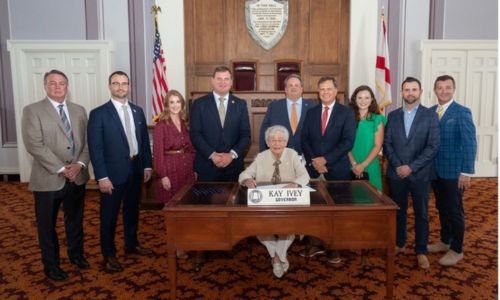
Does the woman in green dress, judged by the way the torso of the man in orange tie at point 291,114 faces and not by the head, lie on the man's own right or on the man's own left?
on the man's own left

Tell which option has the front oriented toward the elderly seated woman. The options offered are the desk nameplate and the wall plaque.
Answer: the wall plaque

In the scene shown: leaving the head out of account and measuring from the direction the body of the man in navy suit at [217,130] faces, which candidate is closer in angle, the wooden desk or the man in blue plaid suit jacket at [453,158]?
the wooden desk

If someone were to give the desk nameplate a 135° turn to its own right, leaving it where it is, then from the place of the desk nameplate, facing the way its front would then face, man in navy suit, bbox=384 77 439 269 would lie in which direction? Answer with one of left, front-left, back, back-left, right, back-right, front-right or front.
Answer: right

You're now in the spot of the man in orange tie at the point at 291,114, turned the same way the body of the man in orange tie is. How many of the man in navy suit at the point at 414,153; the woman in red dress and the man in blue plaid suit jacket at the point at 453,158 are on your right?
1

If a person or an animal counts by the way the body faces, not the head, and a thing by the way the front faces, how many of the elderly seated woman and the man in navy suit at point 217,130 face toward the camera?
2

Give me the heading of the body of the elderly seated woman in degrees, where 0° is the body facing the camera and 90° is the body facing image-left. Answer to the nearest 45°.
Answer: approximately 0°

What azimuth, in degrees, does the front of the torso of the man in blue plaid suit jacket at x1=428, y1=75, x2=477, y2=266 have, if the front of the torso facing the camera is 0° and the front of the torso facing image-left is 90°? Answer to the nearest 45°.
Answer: approximately 45°

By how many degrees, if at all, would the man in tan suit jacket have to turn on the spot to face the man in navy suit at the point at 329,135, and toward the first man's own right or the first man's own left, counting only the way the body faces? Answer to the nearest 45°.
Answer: approximately 45° to the first man's own left

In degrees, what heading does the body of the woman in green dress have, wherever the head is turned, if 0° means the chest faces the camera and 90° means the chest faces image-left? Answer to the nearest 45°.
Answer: approximately 45°

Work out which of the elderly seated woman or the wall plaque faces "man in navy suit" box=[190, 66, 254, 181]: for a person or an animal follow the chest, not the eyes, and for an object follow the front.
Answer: the wall plaque

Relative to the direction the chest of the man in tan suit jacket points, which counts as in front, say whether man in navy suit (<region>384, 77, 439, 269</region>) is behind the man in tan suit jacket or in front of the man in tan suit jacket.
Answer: in front

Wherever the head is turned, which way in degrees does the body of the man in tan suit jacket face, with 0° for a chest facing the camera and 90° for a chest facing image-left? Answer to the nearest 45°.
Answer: approximately 315°
